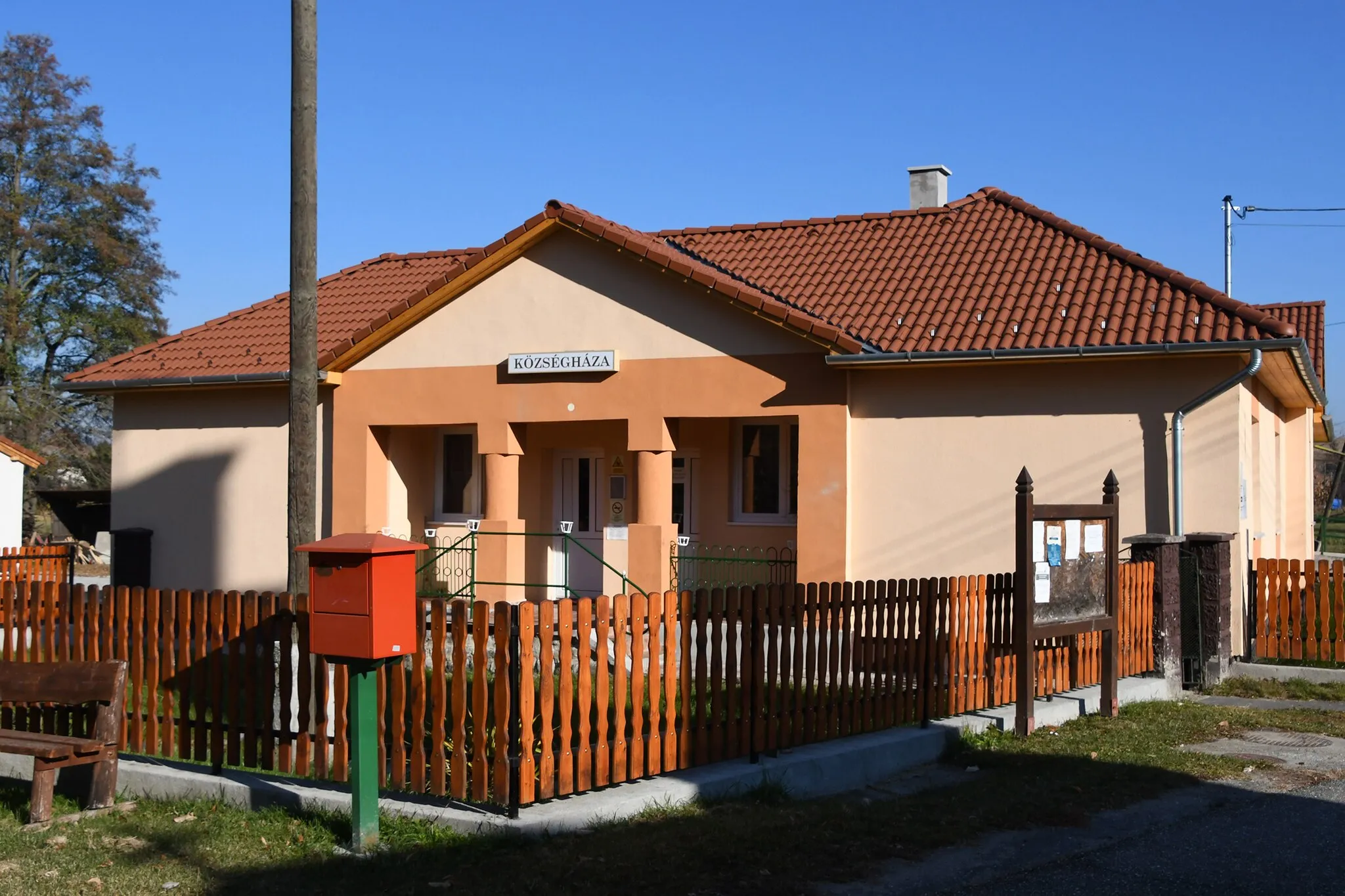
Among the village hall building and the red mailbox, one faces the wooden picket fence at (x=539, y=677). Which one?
the village hall building

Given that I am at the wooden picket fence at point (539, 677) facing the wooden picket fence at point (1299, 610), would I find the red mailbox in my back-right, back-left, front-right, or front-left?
back-right

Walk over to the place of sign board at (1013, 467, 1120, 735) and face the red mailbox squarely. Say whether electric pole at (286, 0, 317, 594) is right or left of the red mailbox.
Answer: right

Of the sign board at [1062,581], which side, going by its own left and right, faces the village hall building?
back

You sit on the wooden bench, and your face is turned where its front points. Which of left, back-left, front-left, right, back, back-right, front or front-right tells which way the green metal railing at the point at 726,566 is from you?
back

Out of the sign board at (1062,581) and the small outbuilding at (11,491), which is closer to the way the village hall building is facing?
the sign board
